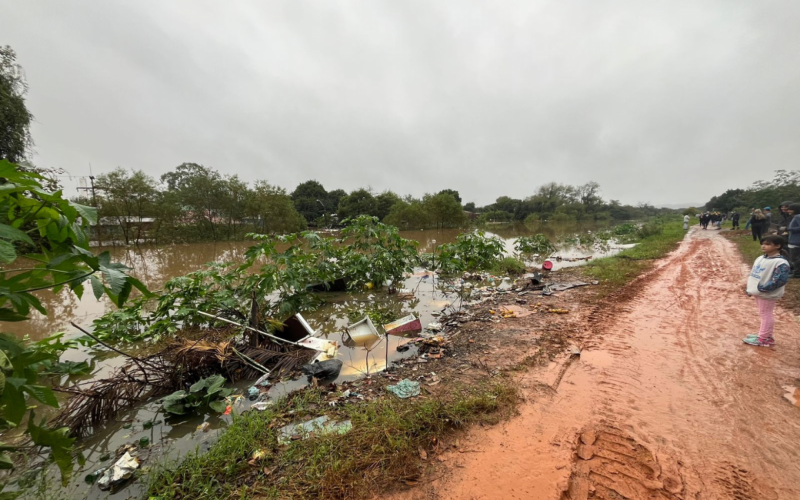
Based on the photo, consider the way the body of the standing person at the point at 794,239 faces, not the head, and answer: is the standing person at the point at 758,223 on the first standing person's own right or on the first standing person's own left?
on the first standing person's own right

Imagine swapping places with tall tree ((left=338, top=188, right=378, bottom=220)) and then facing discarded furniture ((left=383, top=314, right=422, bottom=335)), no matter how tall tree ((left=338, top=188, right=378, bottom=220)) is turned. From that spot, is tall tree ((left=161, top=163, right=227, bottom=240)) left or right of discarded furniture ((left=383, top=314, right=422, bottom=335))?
right

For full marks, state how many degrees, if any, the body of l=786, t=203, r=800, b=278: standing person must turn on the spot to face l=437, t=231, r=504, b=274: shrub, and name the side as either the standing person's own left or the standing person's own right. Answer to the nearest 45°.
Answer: approximately 45° to the standing person's own left

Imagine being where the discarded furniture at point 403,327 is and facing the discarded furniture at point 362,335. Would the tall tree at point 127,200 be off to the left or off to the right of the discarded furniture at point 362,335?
right

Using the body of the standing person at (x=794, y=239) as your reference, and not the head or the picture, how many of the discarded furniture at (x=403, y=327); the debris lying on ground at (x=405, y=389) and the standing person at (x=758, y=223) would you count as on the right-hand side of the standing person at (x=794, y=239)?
1

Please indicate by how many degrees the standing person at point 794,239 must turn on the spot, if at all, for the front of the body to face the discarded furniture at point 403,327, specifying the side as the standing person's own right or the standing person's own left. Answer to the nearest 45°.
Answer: approximately 45° to the standing person's own left

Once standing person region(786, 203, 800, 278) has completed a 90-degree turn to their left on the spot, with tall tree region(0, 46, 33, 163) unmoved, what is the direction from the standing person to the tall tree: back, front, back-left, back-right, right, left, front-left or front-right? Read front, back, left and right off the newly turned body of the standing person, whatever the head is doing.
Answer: front-right

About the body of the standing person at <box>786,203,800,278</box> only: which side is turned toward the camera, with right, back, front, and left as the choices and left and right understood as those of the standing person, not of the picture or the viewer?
left

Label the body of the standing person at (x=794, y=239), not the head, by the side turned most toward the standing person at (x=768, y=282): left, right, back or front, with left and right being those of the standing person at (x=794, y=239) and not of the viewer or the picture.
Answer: left

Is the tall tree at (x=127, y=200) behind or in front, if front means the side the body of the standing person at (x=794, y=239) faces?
in front
